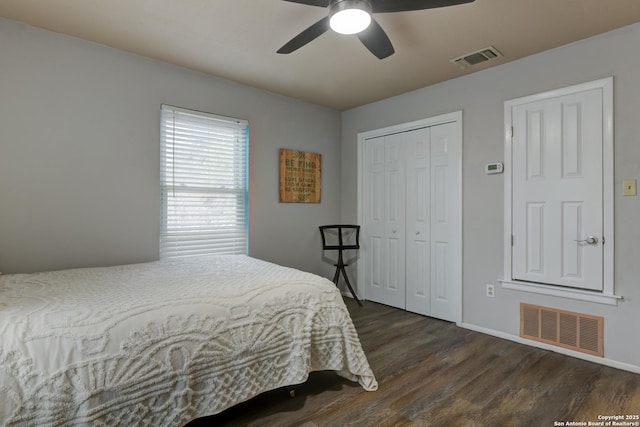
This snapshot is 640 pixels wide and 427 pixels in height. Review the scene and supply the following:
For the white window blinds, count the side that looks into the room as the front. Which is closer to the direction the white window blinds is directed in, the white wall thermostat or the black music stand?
the white wall thermostat

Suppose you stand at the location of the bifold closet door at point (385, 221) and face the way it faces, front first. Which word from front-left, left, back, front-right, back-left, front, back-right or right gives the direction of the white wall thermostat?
left

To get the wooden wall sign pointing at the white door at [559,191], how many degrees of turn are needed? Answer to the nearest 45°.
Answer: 0° — it already faces it

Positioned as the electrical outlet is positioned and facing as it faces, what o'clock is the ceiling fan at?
The ceiling fan is roughly at 11 o'clock from the electrical outlet.

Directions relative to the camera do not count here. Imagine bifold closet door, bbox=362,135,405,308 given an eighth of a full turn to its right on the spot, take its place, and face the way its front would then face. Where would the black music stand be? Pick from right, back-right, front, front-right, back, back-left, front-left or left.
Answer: front

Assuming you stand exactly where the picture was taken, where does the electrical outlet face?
facing the viewer and to the left of the viewer

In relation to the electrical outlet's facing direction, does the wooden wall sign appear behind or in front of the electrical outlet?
in front

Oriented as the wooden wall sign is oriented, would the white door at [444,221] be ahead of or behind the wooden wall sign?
ahead

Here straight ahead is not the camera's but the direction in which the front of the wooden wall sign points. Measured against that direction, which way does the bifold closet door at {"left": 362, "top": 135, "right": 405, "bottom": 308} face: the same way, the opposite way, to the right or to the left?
to the right

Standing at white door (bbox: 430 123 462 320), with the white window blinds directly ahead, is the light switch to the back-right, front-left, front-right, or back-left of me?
back-left

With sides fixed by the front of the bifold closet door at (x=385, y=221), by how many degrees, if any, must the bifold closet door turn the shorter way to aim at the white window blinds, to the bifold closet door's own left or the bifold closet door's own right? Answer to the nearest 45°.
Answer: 0° — it already faces it

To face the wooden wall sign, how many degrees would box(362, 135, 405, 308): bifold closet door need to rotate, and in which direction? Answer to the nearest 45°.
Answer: approximately 45° to its right

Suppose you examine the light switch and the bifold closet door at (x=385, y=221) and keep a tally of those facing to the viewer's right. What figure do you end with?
0

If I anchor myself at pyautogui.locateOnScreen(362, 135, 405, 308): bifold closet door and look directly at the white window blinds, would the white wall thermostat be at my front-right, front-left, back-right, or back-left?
back-left

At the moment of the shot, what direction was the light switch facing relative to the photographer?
facing the viewer

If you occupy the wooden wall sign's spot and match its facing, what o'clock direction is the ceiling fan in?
The ceiling fan is roughly at 1 o'clock from the wooden wall sign.

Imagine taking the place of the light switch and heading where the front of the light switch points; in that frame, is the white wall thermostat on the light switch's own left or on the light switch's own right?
on the light switch's own right

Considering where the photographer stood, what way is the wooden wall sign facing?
facing the viewer and to the right of the viewer
